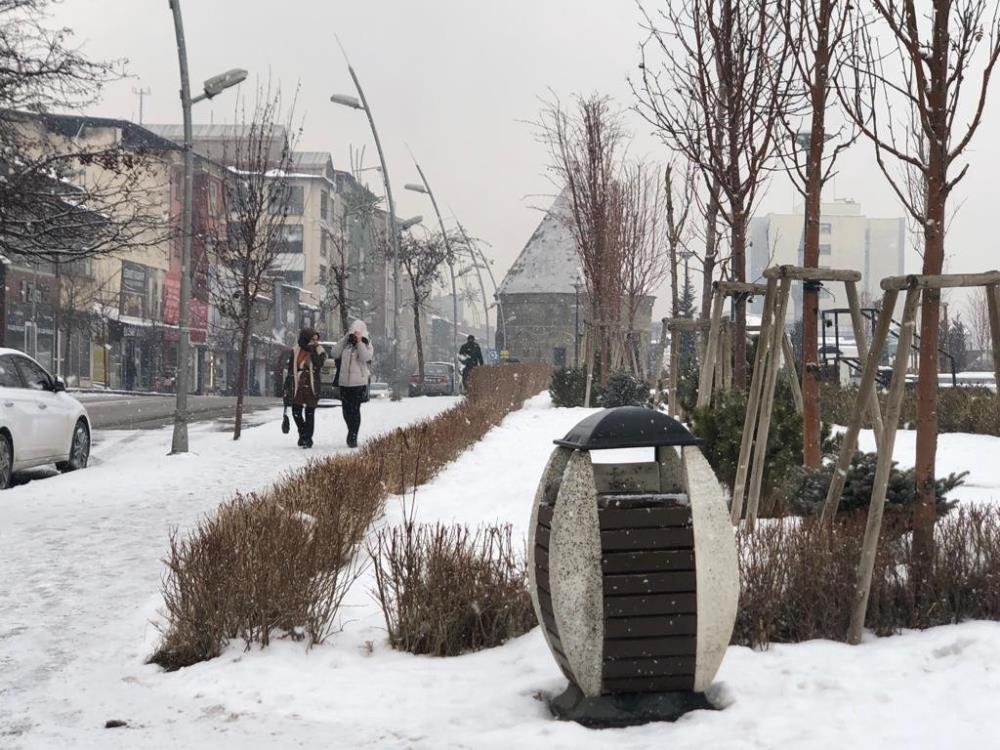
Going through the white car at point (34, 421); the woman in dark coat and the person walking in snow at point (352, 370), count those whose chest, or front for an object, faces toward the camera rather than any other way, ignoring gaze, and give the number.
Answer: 2

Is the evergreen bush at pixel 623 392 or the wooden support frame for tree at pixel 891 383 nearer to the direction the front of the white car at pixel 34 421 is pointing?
the evergreen bush

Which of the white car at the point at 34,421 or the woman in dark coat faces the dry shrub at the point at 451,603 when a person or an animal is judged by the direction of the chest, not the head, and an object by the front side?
the woman in dark coat

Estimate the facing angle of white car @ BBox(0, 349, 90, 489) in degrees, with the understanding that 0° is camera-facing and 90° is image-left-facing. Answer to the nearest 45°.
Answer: approximately 225°

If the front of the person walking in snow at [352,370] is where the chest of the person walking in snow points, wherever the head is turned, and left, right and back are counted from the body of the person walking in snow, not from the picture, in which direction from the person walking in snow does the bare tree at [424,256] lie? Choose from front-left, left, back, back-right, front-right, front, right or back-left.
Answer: back

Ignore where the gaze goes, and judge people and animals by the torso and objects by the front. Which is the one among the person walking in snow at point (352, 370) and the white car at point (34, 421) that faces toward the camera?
the person walking in snow

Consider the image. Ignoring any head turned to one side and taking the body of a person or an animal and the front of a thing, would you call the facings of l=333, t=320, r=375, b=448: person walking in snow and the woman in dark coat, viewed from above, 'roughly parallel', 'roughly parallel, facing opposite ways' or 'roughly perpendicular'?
roughly parallel

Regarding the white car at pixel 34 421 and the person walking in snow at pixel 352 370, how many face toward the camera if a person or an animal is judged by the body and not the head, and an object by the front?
1

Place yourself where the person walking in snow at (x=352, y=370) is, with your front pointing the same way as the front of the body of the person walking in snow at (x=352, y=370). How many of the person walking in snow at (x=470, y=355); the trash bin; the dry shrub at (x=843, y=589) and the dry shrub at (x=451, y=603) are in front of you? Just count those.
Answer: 3

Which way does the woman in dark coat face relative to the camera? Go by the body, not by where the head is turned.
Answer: toward the camera

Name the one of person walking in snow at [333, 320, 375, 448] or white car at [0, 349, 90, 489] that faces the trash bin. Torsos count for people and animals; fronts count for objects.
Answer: the person walking in snow

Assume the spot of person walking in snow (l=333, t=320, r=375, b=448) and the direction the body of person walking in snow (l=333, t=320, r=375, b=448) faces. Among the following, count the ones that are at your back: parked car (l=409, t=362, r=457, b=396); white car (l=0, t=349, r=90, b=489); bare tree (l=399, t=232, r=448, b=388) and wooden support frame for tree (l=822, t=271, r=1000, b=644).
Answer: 2

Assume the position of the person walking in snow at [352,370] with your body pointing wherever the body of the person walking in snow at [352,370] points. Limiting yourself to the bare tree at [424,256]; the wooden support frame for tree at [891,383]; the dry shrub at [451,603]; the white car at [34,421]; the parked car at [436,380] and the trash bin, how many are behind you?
2

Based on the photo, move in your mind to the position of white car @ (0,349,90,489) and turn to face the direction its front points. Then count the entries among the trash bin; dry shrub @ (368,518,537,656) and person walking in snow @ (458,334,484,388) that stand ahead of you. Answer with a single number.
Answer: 1
